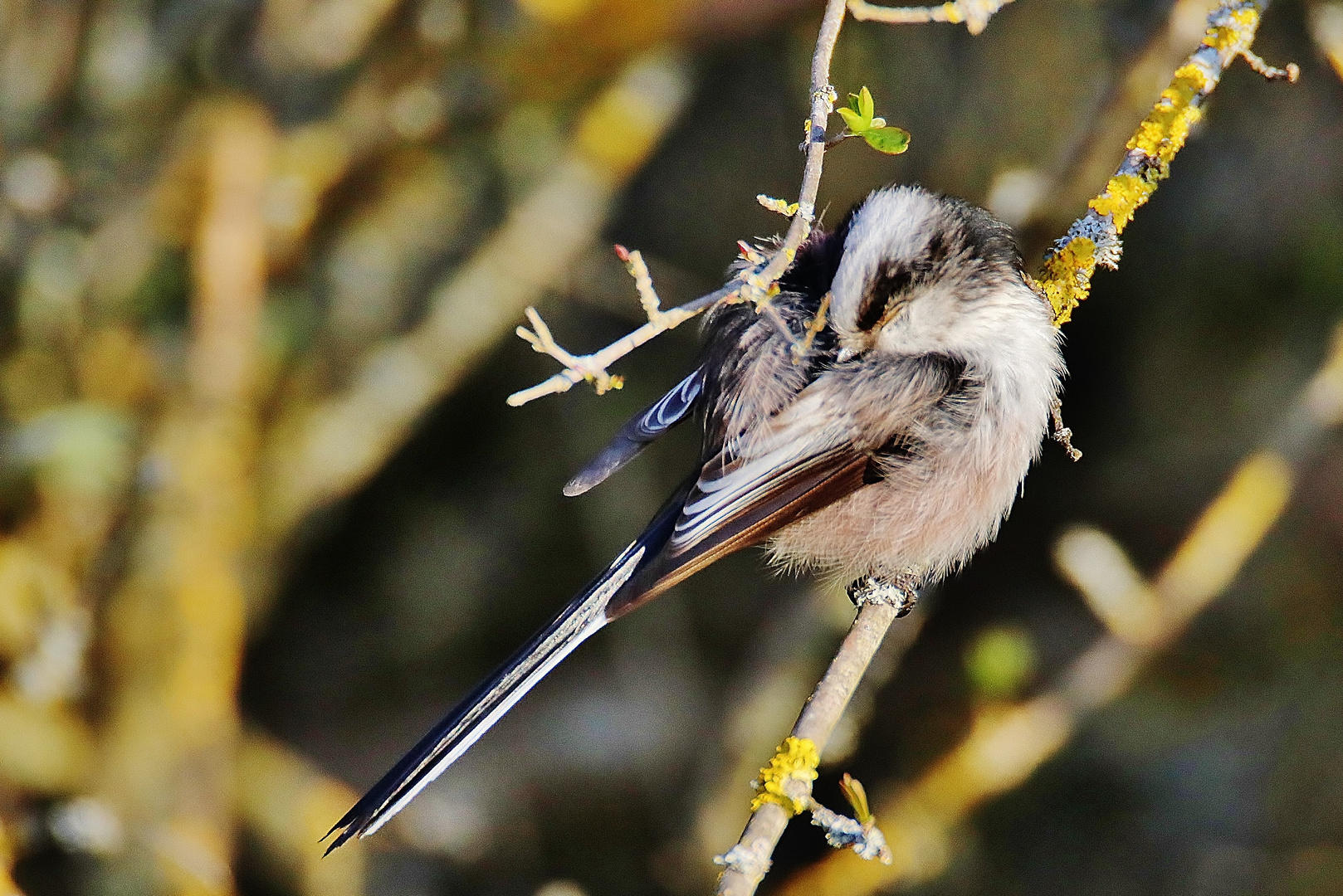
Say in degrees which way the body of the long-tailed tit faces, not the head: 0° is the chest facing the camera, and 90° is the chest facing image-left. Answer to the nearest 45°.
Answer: approximately 270°
